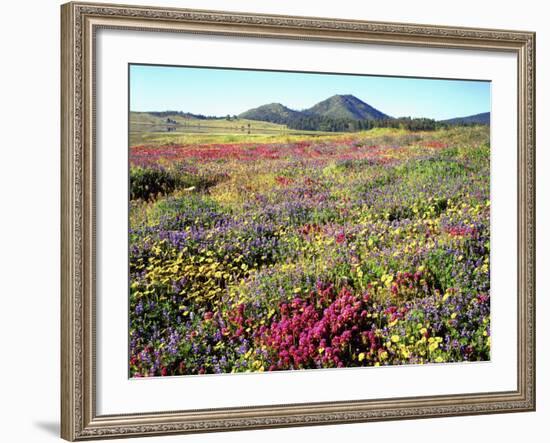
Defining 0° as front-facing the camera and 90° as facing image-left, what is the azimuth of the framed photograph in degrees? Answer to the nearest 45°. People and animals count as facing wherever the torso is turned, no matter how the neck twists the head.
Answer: approximately 315°
